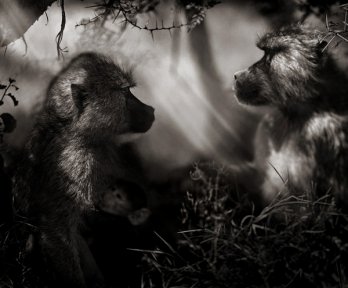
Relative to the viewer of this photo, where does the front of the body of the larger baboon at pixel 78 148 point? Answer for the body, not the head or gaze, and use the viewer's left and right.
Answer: facing to the right of the viewer

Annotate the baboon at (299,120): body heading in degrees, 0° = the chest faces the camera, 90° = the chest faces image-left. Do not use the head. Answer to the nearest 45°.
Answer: approximately 90°

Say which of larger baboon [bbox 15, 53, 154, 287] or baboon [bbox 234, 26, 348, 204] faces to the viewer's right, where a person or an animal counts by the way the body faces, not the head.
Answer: the larger baboon

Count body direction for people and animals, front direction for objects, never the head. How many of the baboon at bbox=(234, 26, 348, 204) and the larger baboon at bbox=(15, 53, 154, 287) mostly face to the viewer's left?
1

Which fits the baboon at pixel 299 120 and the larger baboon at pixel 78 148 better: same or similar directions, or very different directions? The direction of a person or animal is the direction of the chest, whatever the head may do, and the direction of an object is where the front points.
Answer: very different directions

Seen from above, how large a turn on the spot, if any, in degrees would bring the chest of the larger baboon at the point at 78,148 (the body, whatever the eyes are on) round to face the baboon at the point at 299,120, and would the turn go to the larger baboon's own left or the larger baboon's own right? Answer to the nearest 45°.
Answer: approximately 45° to the larger baboon's own right

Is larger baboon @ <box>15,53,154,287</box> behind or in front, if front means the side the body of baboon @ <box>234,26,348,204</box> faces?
in front
